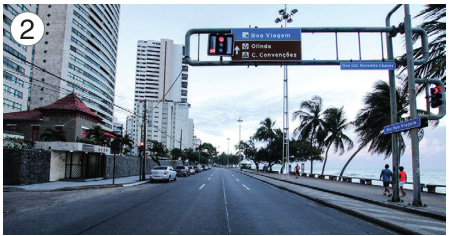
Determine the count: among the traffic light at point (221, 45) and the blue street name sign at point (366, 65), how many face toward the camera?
2

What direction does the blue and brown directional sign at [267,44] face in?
toward the camera

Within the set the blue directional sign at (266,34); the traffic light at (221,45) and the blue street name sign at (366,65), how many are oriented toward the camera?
3

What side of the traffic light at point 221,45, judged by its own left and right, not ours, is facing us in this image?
front

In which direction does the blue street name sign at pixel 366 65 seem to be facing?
toward the camera

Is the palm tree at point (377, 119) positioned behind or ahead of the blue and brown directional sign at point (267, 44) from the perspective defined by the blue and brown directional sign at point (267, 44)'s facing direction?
behind

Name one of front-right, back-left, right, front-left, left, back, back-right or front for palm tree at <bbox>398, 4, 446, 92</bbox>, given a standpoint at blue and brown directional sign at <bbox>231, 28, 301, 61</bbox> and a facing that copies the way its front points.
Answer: left

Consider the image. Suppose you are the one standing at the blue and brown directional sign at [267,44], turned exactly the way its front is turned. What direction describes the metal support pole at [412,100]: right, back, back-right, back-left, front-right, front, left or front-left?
left

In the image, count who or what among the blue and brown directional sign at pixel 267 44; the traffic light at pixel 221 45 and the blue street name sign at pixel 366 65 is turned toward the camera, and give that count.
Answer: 3

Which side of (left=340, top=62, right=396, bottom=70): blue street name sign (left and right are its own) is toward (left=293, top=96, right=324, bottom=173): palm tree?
back

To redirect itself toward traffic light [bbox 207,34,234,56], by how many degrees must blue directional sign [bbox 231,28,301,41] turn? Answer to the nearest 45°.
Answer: approximately 90° to its right

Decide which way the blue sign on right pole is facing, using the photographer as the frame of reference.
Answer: facing the viewer and to the left of the viewer

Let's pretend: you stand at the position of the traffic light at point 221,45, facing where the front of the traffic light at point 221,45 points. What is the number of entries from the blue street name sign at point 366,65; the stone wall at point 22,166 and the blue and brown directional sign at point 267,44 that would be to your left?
2

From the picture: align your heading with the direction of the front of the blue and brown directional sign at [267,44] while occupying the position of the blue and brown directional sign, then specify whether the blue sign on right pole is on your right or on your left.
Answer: on your left

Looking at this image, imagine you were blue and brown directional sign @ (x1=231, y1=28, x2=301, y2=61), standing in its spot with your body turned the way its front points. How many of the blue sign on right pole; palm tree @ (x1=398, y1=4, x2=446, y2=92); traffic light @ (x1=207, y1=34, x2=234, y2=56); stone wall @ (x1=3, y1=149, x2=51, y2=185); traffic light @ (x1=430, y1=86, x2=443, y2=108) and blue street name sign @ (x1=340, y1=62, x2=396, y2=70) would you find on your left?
4

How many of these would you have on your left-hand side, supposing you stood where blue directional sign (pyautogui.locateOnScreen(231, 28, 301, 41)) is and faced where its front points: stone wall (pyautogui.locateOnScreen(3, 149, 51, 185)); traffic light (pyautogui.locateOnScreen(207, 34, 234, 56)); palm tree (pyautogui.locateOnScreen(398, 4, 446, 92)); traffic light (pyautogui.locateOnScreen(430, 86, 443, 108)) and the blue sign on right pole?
3

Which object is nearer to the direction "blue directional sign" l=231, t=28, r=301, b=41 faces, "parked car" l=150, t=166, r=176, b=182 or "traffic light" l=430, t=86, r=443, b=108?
the traffic light
